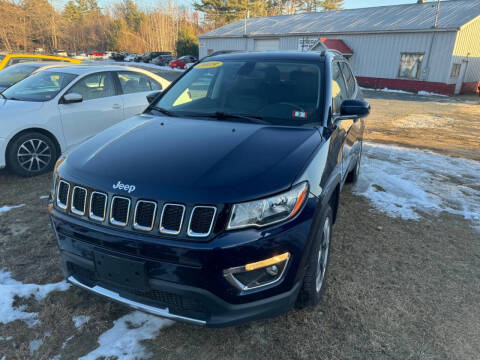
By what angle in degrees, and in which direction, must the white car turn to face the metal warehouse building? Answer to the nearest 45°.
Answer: approximately 180°

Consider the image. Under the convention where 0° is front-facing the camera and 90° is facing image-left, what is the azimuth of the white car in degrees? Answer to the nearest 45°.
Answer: approximately 45°

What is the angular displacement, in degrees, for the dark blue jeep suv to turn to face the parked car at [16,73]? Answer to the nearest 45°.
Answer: approximately 90° to its right

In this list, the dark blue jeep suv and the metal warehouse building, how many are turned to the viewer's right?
0

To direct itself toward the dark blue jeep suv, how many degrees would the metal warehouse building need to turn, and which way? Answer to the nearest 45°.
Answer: approximately 45° to its left
